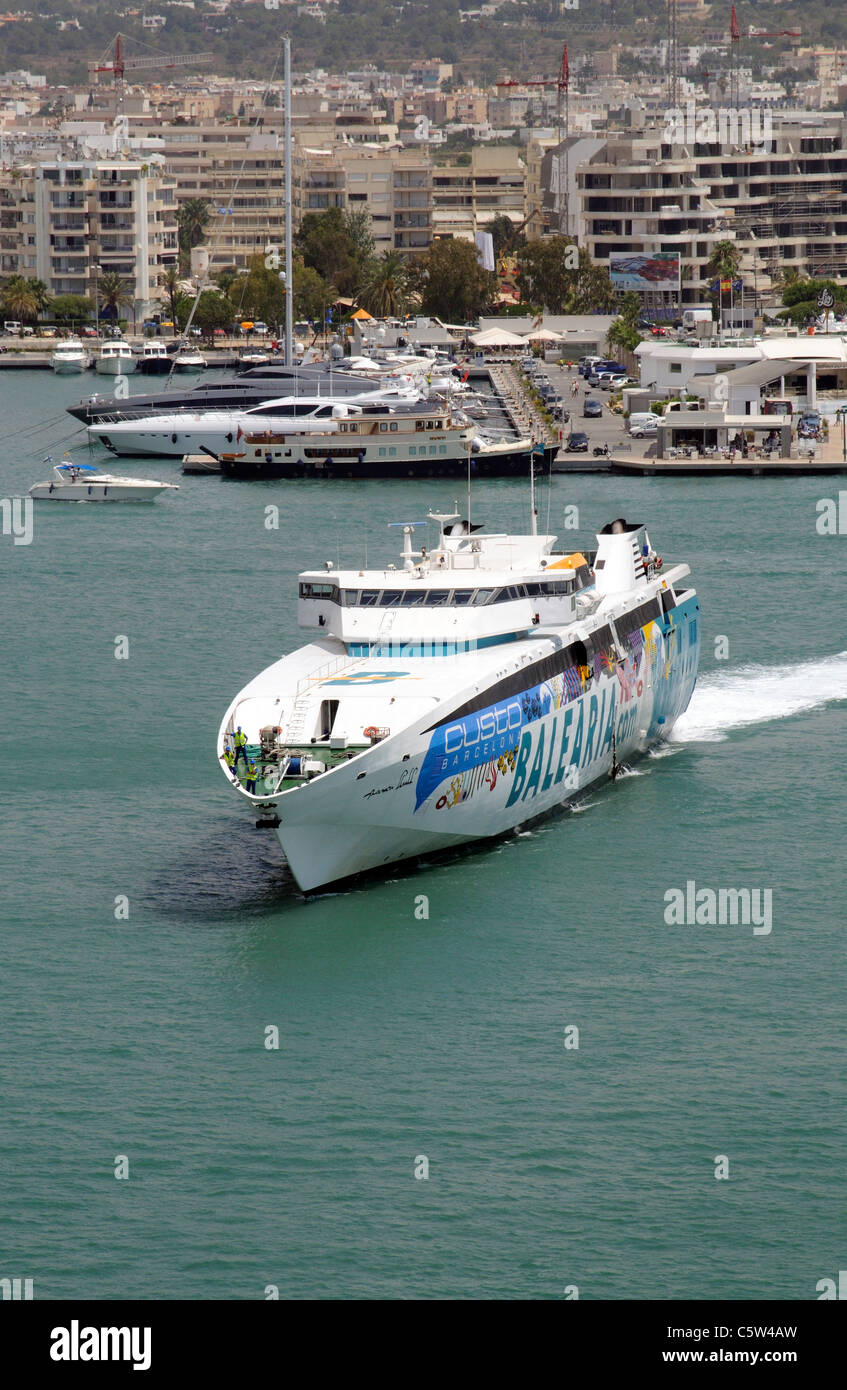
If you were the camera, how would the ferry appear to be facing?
facing the viewer and to the left of the viewer
